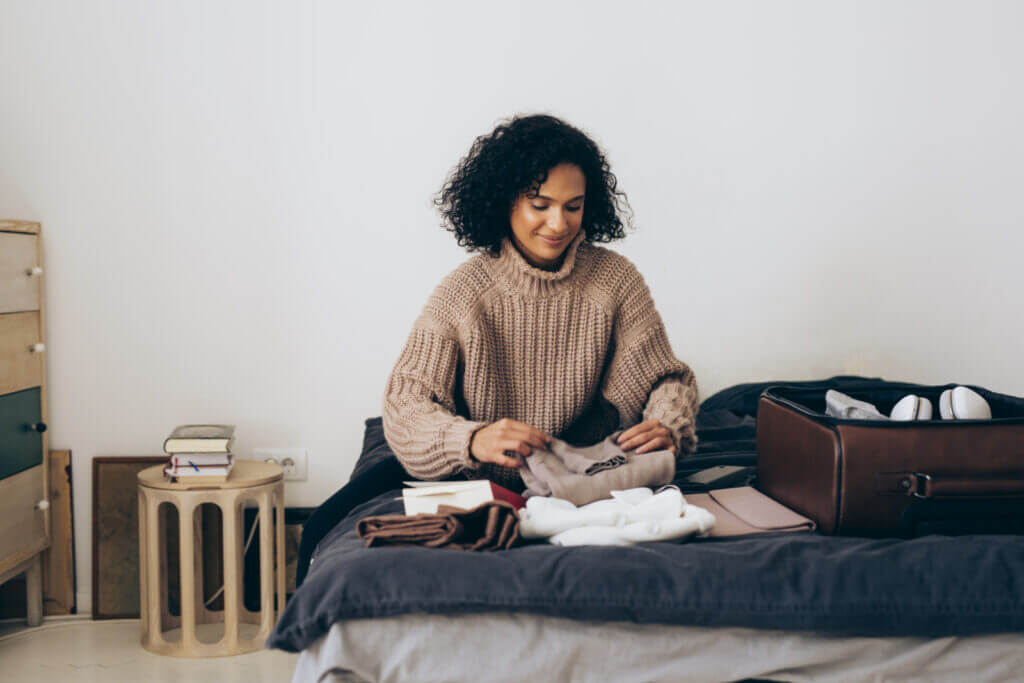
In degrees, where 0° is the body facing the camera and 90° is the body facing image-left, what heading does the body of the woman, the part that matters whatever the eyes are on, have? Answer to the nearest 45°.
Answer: approximately 0°

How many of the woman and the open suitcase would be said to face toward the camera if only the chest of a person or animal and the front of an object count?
2

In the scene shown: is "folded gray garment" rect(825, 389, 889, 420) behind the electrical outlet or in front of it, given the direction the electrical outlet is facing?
in front

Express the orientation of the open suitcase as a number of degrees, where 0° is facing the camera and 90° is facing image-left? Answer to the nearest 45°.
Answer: approximately 0°

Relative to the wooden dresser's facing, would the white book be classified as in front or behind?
in front
